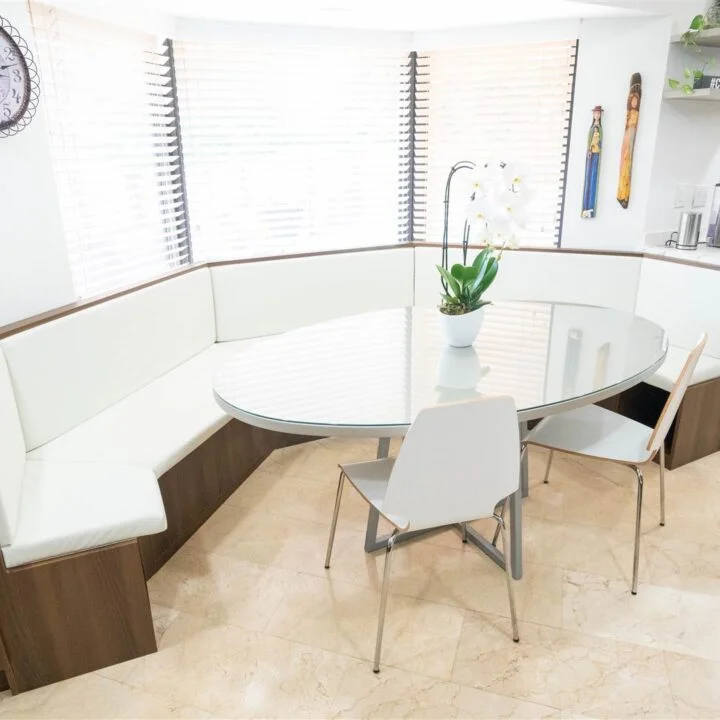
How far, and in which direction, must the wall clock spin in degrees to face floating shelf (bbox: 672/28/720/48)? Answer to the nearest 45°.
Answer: approximately 45° to its left

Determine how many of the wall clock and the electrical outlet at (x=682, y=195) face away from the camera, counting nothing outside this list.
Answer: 0

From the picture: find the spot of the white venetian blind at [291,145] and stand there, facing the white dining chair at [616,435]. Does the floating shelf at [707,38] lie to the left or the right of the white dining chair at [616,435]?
left

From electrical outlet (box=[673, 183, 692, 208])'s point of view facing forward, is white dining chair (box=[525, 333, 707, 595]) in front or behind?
in front

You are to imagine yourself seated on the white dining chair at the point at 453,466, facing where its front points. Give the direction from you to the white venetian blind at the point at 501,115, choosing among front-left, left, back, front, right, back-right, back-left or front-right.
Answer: front-right

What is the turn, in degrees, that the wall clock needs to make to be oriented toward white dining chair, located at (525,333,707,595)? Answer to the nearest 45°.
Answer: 0° — it already faces it

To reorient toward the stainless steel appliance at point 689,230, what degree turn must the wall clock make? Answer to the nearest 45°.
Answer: approximately 45° to its left

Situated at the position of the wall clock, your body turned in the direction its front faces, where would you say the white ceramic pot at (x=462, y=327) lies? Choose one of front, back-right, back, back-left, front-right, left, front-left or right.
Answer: front

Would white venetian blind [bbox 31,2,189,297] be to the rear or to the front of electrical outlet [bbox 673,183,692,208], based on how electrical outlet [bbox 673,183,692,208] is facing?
to the front

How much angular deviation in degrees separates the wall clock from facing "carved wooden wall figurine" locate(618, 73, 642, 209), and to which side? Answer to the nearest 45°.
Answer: approximately 45° to its left

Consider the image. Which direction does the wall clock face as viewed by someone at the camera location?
facing the viewer and to the right of the viewer
